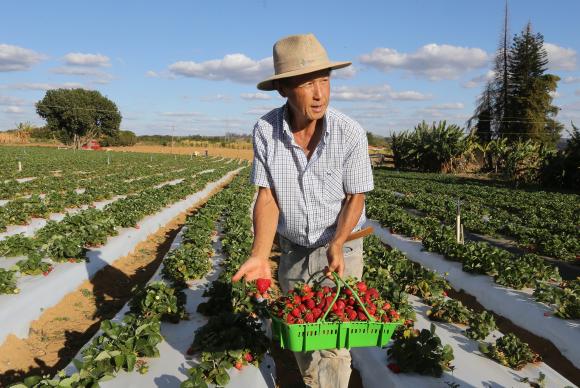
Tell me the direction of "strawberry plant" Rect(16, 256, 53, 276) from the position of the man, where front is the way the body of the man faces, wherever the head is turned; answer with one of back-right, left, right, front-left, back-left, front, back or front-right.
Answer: back-right

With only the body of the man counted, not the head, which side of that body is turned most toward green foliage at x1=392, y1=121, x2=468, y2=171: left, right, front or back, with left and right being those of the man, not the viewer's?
back

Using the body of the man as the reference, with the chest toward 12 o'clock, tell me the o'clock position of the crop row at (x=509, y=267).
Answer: The crop row is roughly at 7 o'clock from the man.

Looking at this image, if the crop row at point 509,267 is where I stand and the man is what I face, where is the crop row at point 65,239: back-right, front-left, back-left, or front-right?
front-right

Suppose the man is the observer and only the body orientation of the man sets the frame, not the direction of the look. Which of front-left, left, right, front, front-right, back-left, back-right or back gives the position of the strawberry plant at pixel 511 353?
back-left

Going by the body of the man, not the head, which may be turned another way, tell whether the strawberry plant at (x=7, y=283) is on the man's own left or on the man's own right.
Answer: on the man's own right

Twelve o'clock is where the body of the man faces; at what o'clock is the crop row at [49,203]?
The crop row is roughly at 5 o'clock from the man.

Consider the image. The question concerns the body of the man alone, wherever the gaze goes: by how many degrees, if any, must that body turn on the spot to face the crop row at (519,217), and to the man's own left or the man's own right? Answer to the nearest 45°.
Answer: approximately 135° to the man's own left

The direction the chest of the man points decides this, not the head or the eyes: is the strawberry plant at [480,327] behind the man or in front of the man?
behind

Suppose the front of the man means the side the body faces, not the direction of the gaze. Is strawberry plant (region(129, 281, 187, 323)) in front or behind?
behind

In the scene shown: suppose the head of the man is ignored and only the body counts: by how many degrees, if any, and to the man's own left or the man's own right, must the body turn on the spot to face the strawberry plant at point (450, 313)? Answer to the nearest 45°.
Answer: approximately 135° to the man's own left

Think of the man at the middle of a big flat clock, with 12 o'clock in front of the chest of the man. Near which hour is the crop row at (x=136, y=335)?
The crop row is roughly at 4 o'clock from the man.

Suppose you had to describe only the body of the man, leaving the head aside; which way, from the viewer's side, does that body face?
toward the camera

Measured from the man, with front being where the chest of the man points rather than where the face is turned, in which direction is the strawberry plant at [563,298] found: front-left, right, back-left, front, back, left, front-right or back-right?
back-left
